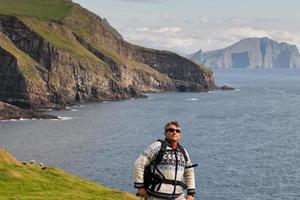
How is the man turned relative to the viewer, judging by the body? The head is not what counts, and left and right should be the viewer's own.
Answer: facing the viewer and to the right of the viewer

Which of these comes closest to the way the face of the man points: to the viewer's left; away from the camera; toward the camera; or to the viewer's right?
toward the camera
